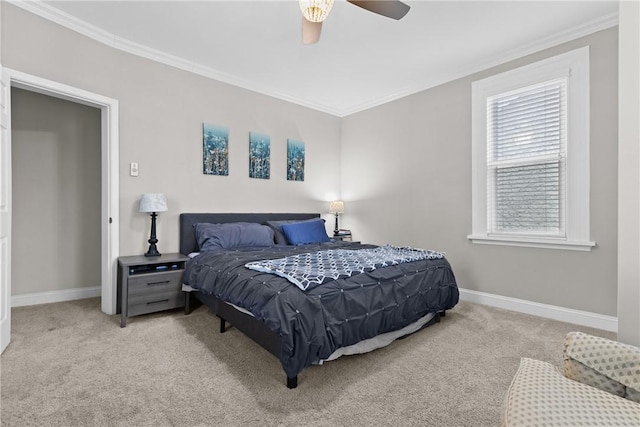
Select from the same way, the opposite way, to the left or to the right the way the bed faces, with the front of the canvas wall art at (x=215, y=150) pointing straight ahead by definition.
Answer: the same way

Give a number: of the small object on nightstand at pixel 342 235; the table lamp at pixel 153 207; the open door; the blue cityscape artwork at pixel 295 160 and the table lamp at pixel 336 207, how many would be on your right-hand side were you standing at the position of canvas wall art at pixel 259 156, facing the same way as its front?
2

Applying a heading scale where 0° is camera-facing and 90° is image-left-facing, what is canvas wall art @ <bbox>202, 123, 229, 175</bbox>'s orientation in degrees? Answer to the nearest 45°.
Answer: approximately 315°

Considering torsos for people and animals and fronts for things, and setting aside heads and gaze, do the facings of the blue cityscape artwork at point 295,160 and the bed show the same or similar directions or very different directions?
same or similar directions

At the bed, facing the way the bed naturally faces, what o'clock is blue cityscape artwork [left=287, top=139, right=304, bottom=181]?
The blue cityscape artwork is roughly at 7 o'clock from the bed.

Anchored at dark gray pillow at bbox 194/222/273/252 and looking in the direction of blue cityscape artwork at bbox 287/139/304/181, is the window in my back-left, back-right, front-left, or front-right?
front-right

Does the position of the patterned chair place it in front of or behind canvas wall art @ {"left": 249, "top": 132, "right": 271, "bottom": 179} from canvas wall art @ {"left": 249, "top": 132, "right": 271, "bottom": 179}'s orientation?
in front

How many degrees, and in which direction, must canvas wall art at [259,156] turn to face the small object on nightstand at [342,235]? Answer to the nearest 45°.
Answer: approximately 45° to its left

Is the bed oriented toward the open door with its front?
no

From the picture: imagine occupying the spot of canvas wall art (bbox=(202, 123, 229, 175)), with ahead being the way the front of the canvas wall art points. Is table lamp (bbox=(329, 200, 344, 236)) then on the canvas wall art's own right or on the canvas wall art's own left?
on the canvas wall art's own left

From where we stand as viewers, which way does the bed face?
facing the viewer and to the right of the viewer

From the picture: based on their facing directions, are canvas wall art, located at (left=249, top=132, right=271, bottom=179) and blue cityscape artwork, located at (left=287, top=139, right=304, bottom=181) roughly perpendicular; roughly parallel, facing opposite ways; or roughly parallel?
roughly parallel

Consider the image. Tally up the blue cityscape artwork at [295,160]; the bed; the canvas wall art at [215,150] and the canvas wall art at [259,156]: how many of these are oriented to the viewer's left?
0

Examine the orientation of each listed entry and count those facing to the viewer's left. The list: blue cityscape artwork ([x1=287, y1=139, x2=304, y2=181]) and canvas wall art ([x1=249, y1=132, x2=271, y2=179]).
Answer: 0

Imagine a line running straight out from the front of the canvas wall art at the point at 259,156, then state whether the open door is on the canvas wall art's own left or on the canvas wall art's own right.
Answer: on the canvas wall art's own right
